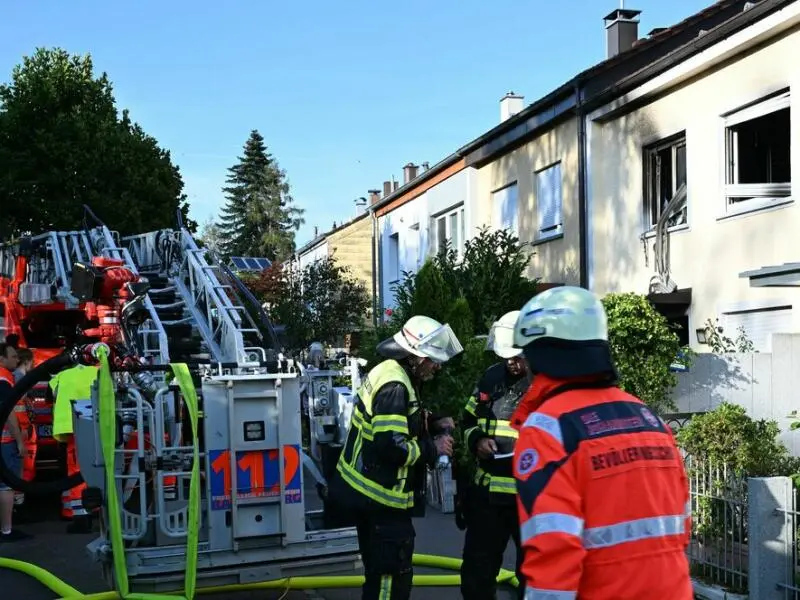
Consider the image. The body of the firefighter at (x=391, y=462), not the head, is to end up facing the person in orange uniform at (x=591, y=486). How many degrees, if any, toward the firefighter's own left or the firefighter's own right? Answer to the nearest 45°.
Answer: approximately 90° to the firefighter's own right

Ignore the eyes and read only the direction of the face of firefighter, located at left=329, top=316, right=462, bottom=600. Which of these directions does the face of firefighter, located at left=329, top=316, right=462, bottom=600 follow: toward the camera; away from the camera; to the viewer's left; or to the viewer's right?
to the viewer's right

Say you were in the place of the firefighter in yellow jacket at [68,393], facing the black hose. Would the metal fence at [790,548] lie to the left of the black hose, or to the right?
left

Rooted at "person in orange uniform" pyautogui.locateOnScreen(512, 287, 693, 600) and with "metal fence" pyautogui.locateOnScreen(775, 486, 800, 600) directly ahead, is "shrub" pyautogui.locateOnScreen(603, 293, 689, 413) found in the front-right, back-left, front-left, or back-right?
front-left

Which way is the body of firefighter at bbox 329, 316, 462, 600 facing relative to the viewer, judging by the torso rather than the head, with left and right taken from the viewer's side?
facing to the right of the viewer

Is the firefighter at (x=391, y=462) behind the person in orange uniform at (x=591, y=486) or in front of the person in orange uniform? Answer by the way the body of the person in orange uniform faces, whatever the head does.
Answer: in front

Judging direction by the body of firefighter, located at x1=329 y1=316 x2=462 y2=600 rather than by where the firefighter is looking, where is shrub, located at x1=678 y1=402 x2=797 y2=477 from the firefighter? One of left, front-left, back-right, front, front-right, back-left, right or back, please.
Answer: front-left
